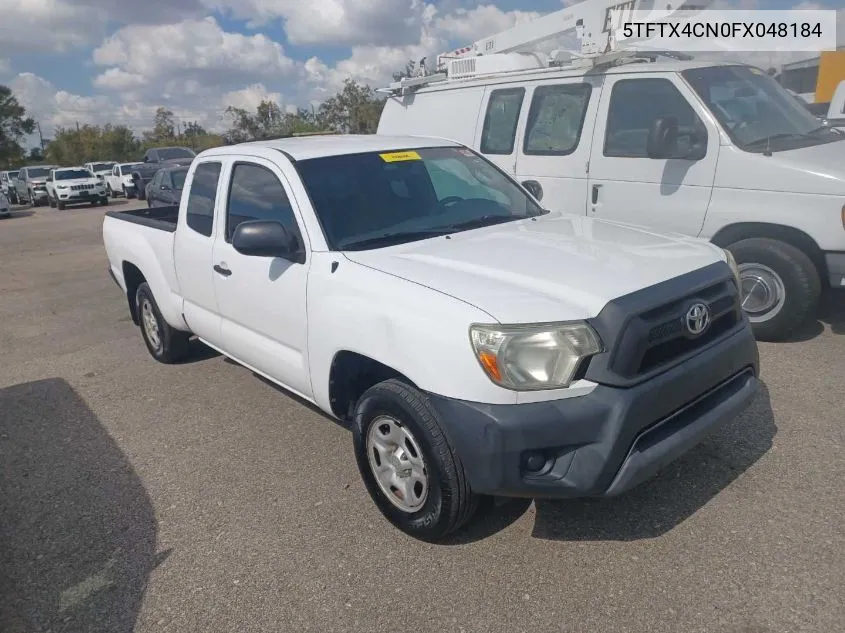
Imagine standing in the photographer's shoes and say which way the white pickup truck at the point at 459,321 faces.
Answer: facing the viewer and to the right of the viewer

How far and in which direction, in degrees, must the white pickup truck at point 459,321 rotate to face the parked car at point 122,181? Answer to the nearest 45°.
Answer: approximately 180°

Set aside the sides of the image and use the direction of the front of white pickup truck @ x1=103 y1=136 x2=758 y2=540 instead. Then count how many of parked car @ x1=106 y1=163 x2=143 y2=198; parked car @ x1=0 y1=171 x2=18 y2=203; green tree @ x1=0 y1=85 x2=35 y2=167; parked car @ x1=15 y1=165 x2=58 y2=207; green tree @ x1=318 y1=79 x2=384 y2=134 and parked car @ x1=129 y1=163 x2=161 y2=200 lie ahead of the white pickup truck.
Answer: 0

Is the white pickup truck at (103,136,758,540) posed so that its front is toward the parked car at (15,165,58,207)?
no

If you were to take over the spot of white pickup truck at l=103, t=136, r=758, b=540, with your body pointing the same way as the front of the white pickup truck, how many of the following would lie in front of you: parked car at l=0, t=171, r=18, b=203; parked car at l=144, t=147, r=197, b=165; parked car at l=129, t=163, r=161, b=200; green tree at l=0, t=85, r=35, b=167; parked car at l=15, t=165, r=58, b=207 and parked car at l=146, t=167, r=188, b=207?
0

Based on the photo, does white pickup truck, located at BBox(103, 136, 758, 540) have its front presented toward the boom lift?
no

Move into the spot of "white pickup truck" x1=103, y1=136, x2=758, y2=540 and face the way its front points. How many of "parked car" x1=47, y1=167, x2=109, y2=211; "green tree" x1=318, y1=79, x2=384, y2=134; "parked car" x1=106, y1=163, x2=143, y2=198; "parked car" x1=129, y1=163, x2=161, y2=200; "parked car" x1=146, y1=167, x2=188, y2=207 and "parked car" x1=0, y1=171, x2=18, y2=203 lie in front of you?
0

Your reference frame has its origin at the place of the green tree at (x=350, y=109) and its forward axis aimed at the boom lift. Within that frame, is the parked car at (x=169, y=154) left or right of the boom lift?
right

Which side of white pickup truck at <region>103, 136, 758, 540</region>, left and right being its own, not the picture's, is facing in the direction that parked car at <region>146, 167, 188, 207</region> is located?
back

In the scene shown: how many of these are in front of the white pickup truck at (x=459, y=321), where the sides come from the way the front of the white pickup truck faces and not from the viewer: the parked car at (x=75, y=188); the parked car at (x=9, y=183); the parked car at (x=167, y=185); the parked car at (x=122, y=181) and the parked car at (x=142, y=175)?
0

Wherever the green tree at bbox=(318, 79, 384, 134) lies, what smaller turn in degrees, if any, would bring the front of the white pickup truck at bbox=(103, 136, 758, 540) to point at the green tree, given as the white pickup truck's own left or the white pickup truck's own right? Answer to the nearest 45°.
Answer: approximately 135° to the white pickup truck's own left

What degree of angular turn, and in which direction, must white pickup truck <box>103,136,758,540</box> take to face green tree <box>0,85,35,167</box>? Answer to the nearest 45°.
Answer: approximately 180°

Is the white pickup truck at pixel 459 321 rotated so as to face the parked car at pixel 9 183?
no

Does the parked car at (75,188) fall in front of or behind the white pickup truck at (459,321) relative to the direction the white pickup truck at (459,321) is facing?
behind
